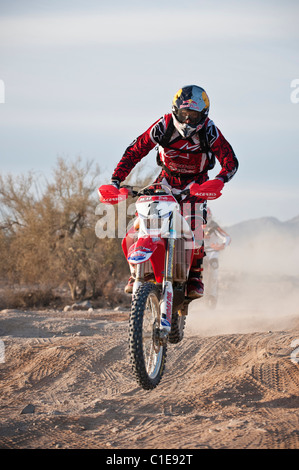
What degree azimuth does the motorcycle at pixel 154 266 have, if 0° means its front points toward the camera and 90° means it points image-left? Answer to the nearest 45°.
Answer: approximately 0°

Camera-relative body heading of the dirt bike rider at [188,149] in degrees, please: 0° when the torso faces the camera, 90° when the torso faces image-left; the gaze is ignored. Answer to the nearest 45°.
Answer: approximately 0°
